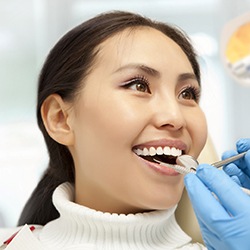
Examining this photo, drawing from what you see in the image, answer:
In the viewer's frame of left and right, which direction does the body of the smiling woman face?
facing the viewer and to the right of the viewer

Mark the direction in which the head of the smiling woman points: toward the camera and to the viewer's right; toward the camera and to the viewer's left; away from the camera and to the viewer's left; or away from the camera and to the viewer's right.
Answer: toward the camera and to the viewer's right
